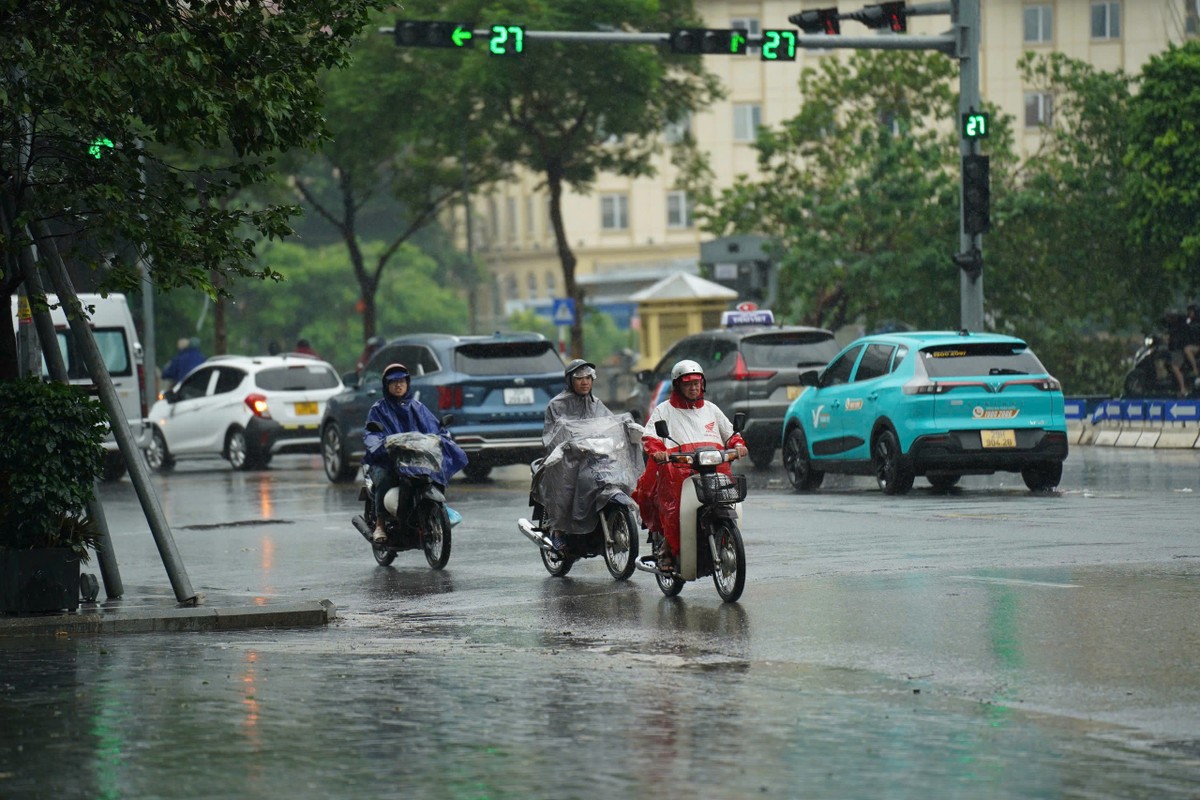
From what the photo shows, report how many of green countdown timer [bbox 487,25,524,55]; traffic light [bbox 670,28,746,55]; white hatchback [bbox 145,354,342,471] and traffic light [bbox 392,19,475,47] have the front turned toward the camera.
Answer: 3

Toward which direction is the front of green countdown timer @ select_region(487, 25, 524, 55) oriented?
toward the camera

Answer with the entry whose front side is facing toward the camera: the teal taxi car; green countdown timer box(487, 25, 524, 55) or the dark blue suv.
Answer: the green countdown timer

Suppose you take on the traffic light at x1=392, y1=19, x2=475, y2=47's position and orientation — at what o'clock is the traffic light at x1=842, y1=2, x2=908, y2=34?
the traffic light at x1=842, y1=2, x2=908, y2=34 is roughly at 9 o'clock from the traffic light at x1=392, y1=19, x2=475, y2=47.

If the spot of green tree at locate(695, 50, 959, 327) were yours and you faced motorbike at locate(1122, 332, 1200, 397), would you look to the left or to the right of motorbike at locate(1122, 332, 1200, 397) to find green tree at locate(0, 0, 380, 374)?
right

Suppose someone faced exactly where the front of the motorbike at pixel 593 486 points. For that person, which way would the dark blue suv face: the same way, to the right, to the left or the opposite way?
the opposite way

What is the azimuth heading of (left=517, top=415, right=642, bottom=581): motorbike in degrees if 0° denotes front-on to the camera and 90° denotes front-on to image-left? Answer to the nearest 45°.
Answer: approximately 315°

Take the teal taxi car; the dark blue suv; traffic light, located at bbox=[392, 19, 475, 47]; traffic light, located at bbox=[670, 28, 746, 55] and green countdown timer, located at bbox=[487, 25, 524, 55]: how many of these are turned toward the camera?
3

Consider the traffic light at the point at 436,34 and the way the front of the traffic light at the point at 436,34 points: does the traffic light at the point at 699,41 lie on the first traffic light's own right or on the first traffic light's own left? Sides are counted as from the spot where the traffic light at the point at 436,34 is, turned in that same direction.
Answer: on the first traffic light's own left

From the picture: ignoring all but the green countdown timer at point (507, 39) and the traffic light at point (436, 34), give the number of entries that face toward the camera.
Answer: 2

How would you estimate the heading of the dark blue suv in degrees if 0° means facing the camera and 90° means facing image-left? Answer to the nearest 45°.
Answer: approximately 135°

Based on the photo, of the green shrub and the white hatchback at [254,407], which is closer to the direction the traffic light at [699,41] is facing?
the green shrub

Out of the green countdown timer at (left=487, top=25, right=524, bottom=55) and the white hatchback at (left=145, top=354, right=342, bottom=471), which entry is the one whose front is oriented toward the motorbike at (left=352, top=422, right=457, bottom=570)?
the green countdown timer

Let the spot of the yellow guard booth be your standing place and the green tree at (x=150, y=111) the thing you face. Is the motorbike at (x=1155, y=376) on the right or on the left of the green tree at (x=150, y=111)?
left

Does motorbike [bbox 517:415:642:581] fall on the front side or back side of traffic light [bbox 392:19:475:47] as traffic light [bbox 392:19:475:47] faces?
on the front side

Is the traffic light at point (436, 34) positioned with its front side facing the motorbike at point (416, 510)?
yes

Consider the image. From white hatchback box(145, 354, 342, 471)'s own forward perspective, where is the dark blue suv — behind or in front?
behind
